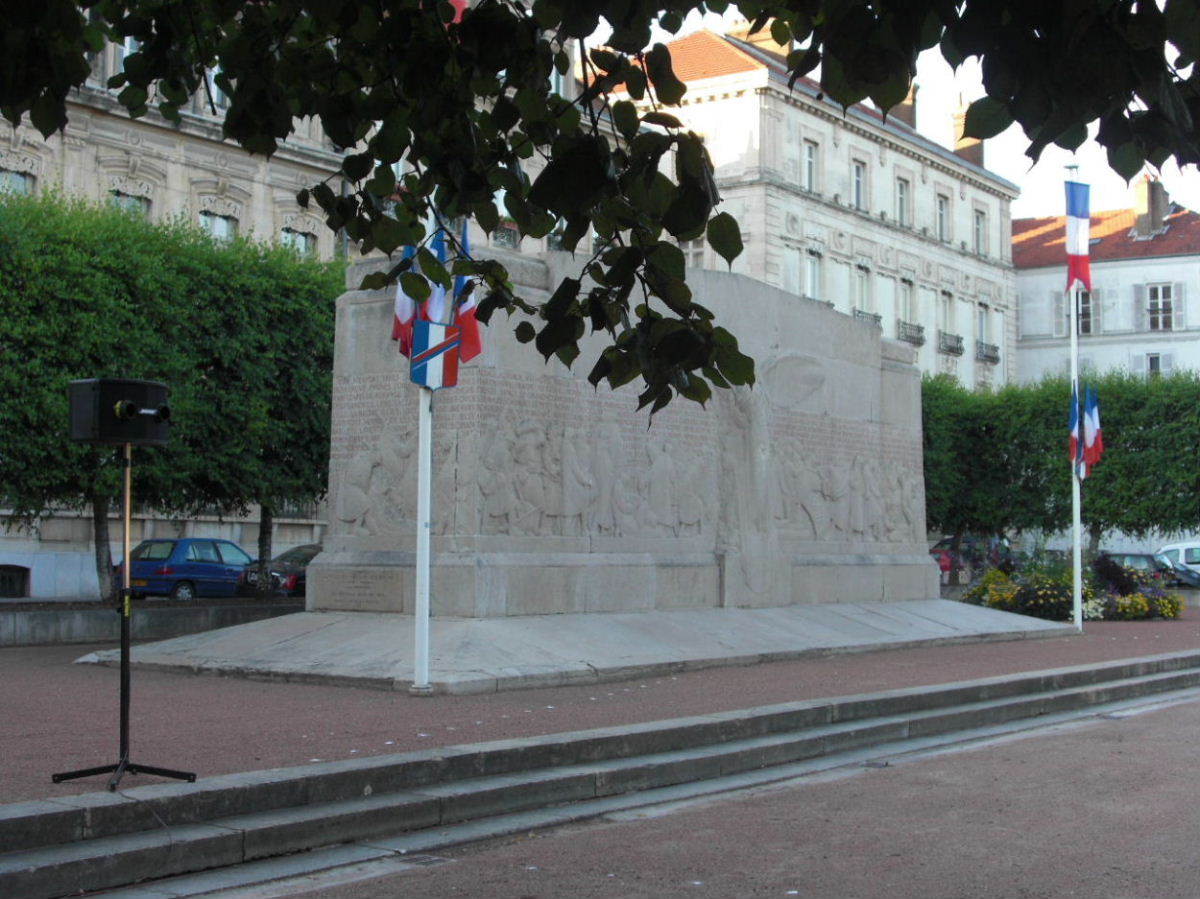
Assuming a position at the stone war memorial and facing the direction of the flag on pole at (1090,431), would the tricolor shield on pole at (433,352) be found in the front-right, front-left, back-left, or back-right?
back-right

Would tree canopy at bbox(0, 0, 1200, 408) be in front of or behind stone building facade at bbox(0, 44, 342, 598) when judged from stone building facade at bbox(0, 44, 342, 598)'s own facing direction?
in front

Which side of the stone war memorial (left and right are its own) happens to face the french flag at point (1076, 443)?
left

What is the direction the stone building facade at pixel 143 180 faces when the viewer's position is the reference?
facing the viewer and to the right of the viewer

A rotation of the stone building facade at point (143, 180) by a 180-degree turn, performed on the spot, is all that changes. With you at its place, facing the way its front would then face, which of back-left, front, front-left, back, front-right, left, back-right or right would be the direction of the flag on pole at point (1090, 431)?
back

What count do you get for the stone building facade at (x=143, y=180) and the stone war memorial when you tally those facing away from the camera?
0

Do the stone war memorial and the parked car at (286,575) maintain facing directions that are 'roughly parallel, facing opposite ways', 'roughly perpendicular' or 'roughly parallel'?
roughly perpendicular

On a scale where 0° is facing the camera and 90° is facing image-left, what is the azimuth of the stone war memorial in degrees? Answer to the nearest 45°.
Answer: approximately 315°
